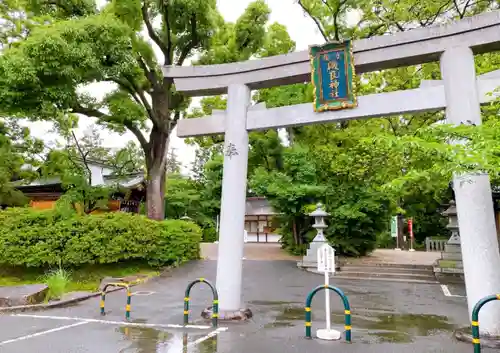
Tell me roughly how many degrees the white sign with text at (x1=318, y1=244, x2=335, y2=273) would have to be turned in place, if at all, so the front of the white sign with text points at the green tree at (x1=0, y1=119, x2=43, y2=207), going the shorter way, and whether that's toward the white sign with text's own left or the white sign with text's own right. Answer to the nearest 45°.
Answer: approximately 135° to the white sign with text's own right

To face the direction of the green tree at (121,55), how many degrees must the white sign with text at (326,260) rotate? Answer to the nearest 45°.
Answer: approximately 135° to its right

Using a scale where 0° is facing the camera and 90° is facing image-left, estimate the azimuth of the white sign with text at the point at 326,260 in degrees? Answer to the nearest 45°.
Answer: approximately 0°

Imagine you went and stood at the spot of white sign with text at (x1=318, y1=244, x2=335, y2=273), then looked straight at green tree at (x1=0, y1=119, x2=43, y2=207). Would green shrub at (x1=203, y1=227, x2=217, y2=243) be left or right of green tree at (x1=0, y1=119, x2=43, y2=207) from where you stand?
right

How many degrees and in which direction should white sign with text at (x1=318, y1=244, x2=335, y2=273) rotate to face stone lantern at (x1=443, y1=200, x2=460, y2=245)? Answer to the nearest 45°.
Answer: approximately 135° to its left

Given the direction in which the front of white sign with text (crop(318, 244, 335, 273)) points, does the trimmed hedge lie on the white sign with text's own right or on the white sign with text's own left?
on the white sign with text's own right

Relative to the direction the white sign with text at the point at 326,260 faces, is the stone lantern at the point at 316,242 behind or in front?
behind

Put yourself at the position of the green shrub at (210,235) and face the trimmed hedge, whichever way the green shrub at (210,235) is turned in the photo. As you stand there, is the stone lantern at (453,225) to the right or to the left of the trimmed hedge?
left
